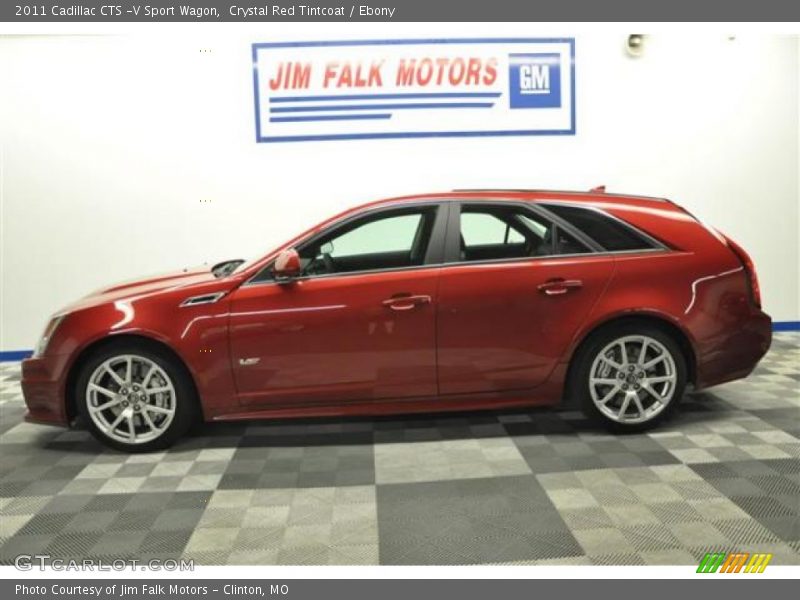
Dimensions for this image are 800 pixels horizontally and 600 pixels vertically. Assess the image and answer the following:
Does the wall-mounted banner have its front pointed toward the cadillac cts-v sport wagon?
yes

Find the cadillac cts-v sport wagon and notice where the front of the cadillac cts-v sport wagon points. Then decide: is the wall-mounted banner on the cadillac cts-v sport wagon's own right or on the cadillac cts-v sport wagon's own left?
on the cadillac cts-v sport wagon's own right

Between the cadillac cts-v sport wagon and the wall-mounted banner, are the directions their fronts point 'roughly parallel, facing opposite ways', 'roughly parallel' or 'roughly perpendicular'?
roughly perpendicular

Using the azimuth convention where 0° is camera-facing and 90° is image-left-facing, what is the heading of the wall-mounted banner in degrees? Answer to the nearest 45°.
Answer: approximately 0°

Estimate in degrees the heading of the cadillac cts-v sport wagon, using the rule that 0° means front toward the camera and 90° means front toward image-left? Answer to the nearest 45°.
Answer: approximately 90°

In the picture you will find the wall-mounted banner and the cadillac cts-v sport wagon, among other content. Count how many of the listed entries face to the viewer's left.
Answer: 1
